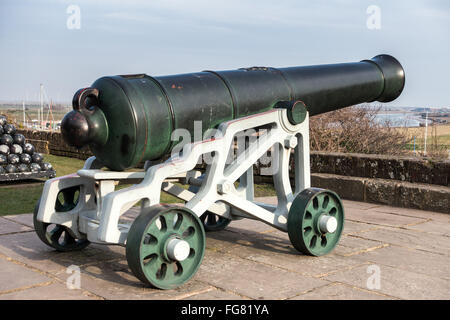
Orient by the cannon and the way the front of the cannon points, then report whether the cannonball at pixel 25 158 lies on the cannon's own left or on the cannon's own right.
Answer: on the cannon's own left

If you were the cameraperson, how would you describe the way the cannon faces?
facing away from the viewer and to the right of the viewer

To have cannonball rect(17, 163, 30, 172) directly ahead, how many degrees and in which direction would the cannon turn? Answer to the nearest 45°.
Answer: approximately 90° to its left

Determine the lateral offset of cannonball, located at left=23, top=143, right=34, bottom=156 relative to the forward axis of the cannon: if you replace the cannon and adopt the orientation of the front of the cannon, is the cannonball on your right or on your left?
on your left

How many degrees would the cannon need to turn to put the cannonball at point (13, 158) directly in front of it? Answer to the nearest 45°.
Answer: approximately 90° to its left
